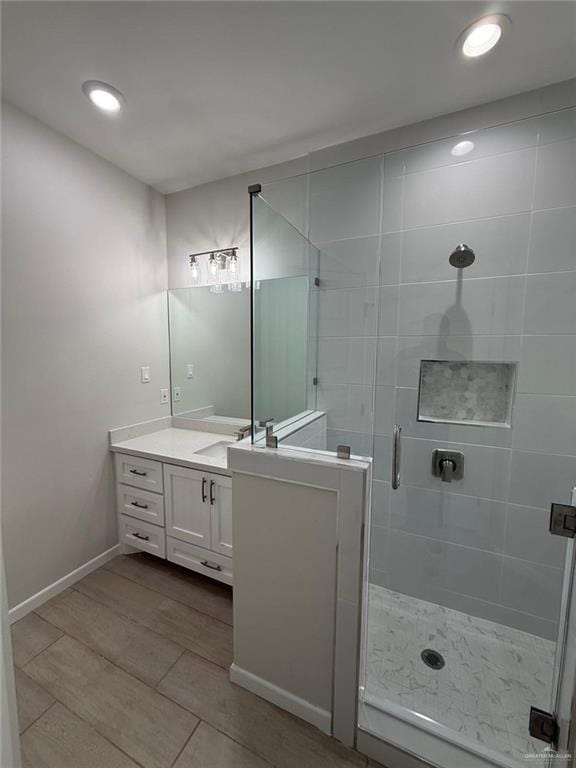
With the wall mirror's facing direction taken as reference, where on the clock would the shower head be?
The shower head is roughly at 9 o'clock from the wall mirror.

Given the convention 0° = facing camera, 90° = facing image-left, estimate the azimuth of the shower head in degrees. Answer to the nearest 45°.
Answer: approximately 0°
